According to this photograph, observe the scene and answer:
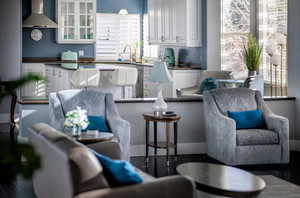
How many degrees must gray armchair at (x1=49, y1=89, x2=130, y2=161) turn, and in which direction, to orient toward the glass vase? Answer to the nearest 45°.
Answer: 0° — it already faces it

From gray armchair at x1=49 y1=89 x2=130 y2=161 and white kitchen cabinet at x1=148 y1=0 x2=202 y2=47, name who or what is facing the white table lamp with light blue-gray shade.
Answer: the white kitchen cabinet

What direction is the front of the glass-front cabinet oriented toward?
toward the camera

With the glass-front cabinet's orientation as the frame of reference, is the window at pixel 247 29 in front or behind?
in front

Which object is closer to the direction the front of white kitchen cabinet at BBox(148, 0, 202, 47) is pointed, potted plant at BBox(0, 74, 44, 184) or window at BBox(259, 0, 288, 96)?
the potted plant

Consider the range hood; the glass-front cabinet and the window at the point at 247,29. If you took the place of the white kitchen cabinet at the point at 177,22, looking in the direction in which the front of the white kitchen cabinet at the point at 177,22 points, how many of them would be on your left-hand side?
1

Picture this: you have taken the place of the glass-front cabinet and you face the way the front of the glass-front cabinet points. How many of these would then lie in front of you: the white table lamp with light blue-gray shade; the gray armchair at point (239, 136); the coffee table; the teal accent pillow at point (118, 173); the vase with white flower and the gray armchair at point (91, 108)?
6

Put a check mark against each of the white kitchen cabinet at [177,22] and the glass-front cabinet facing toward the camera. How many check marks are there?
2

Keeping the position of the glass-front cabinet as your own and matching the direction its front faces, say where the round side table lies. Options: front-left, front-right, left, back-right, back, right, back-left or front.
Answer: front

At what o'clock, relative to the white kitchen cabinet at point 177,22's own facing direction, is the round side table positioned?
The round side table is roughly at 12 o'clock from the white kitchen cabinet.

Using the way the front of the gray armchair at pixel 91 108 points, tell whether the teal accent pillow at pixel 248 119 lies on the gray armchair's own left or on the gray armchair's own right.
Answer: on the gray armchair's own left

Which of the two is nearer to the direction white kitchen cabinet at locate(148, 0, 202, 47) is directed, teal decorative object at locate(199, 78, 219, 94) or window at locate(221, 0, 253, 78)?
the teal decorative object

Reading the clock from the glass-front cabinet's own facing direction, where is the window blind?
The window blind is roughly at 8 o'clock from the glass-front cabinet.

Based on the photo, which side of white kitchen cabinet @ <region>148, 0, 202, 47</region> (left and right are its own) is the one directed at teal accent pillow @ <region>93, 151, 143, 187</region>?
front

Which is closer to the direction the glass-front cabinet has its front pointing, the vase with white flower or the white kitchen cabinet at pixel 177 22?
the vase with white flower

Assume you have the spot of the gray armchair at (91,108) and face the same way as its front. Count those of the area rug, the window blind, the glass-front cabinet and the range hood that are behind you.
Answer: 3

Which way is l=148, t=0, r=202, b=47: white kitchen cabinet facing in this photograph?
toward the camera

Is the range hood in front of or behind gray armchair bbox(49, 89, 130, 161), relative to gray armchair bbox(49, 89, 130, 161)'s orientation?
behind
